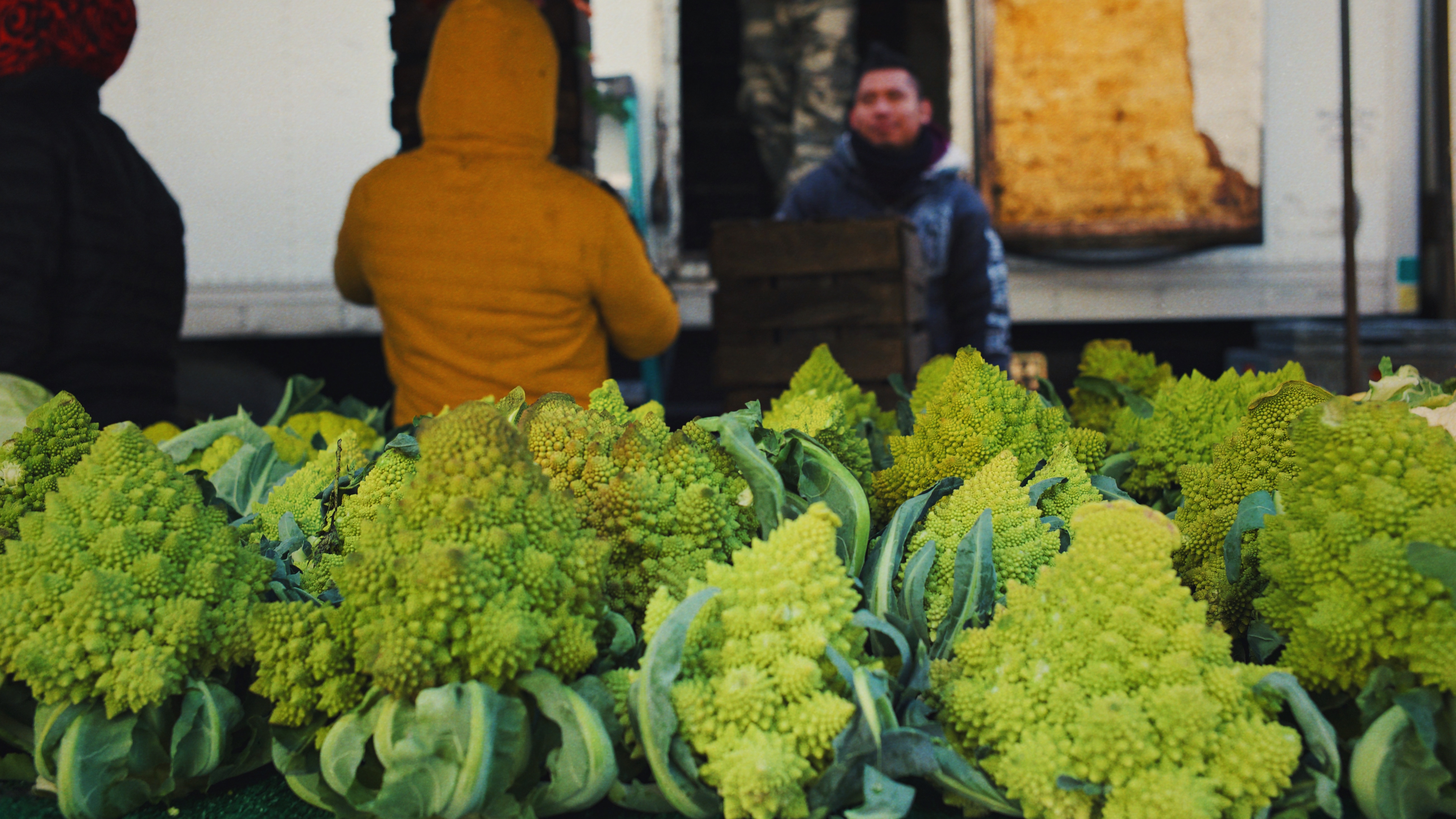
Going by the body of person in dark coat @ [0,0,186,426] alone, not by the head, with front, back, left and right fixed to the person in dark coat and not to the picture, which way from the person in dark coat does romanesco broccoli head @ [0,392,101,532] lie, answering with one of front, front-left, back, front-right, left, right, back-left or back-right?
back

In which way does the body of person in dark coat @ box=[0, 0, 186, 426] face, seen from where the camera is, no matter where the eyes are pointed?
away from the camera

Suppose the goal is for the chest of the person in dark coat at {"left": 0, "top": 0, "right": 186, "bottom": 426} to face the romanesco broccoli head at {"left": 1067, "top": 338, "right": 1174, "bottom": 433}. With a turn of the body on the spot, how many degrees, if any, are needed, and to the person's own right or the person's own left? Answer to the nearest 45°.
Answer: approximately 135° to the person's own right

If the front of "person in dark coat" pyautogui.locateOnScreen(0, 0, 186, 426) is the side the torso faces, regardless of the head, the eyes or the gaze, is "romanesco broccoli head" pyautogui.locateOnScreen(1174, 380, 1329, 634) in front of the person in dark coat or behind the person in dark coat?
behind

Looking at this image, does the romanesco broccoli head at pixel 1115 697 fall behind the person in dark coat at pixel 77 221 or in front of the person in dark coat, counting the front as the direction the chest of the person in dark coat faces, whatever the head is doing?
behind

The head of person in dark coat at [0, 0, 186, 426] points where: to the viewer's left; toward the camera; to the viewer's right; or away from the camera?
away from the camera
